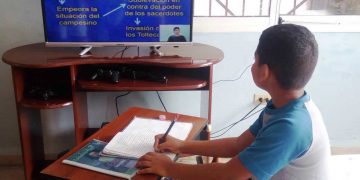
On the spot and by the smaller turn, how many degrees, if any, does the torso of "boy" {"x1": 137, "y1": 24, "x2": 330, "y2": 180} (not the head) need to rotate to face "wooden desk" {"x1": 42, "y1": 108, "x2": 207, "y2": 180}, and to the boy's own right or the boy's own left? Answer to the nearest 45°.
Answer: approximately 45° to the boy's own left

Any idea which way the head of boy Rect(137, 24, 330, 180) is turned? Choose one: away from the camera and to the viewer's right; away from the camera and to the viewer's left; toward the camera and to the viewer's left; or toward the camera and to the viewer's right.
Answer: away from the camera and to the viewer's left

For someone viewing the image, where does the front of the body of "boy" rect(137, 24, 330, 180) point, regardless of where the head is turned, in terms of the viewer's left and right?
facing away from the viewer and to the left of the viewer

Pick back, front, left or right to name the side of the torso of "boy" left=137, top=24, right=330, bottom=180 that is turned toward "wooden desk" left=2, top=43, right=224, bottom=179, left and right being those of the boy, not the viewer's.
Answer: front
